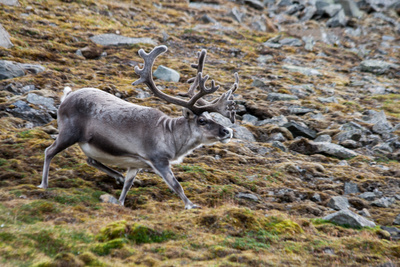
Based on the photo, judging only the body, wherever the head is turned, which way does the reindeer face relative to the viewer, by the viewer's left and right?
facing to the right of the viewer

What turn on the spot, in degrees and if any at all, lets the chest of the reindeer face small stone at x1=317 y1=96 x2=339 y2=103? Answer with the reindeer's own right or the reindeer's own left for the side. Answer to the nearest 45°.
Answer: approximately 45° to the reindeer's own left

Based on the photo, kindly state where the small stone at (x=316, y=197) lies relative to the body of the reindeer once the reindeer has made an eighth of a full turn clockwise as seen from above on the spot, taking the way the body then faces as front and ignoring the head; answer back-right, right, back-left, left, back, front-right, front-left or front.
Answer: front-left

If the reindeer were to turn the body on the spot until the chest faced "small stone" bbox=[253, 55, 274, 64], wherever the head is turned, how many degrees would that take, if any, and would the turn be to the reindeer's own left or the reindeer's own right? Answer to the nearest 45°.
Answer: approximately 45° to the reindeer's own left

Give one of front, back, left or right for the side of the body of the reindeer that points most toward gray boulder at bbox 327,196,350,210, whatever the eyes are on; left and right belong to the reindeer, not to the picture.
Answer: front

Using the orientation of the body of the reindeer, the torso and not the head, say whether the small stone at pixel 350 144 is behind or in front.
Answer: in front

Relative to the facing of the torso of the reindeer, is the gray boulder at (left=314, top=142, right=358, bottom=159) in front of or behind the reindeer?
in front

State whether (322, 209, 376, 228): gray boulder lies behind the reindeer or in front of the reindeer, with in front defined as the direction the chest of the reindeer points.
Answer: in front
